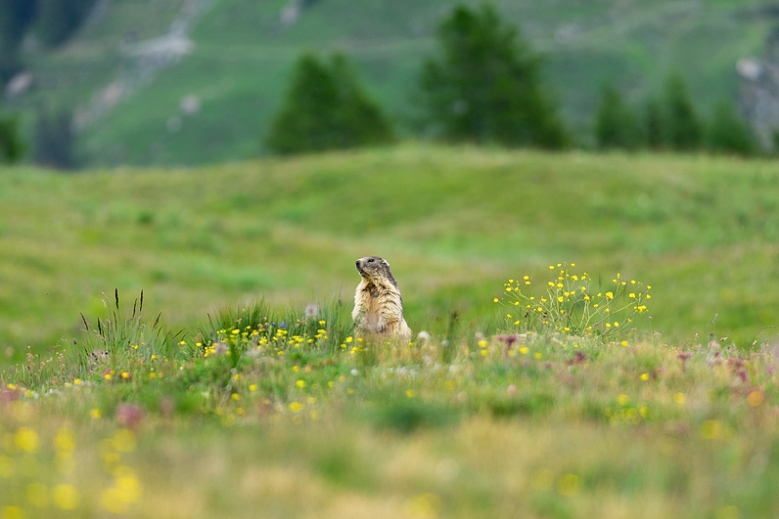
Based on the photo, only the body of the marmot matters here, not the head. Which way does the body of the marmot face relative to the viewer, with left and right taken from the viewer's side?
facing the viewer and to the left of the viewer

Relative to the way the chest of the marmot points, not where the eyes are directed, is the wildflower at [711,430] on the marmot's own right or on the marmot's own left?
on the marmot's own left

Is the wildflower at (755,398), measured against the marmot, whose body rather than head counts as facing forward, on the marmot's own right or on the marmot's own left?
on the marmot's own left

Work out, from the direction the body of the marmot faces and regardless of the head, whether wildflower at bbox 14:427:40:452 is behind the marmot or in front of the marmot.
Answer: in front

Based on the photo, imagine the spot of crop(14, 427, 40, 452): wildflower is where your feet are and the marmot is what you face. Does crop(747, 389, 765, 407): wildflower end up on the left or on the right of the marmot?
right

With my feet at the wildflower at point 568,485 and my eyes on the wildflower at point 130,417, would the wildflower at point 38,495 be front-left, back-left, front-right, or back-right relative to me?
front-left

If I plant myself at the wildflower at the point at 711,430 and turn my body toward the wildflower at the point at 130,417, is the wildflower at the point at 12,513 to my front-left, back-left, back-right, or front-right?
front-left

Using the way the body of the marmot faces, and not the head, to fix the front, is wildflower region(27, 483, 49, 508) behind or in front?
in front

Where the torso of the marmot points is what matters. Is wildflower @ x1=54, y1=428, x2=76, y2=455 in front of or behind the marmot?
in front
